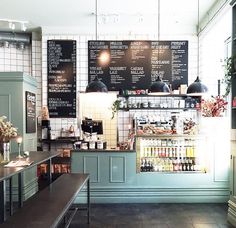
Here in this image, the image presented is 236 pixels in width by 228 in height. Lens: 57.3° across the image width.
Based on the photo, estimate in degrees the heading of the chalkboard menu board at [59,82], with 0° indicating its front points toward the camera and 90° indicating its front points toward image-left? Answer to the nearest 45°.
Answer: approximately 0°

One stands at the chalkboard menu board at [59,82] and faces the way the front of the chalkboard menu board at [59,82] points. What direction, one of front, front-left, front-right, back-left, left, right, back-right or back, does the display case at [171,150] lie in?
front-left

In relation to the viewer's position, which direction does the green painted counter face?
facing the viewer

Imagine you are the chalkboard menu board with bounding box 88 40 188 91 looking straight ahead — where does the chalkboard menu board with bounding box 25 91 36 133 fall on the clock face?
the chalkboard menu board with bounding box 25 91 36 133 is roughly at 2 o'clock from the chalkboard menu board with bounding box 88 40 188 91.

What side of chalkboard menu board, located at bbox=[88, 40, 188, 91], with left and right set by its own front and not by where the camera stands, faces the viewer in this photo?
front

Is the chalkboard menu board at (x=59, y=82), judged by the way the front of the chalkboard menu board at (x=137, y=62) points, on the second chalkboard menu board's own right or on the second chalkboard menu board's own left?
on the second chalkboard menu board's own right

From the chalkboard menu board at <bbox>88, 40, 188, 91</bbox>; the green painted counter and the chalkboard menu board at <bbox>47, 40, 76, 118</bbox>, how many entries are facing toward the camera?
3

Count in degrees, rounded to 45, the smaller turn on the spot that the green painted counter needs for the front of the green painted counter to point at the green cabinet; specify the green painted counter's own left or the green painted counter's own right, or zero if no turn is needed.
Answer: approximately 90° to the green painted counter's own right

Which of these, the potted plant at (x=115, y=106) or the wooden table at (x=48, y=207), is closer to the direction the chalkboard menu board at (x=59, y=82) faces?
the wooden table

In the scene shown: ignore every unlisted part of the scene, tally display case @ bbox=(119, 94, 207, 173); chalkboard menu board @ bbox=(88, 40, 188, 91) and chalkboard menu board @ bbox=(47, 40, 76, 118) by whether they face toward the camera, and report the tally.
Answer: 3

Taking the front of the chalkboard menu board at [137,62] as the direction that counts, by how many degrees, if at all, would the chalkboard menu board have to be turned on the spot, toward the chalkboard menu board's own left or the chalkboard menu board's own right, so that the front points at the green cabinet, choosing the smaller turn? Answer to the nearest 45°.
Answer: approximately 45° to the chalkboard menu board's own right

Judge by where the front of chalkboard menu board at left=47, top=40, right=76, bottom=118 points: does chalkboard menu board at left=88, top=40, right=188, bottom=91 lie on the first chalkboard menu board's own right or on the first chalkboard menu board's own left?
on the first chalkboard menu board's own left

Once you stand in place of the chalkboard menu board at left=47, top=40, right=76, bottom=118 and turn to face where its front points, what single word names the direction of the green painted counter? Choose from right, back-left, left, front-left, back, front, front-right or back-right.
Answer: front-left
